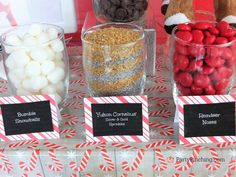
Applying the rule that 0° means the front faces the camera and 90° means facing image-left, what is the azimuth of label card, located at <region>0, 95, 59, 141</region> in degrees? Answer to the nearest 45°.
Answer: approximately 0°

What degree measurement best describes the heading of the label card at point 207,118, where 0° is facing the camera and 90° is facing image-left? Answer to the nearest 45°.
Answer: approximately 0°
